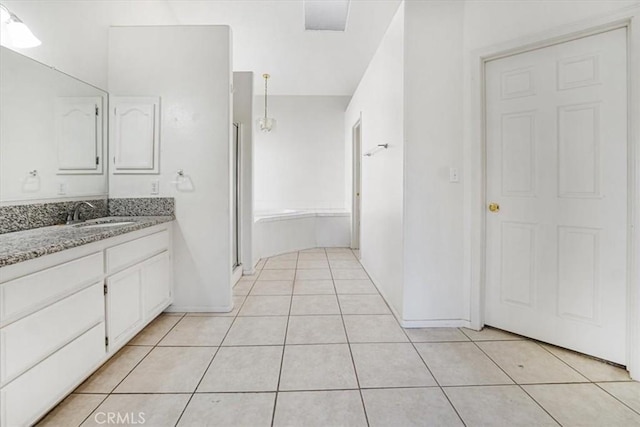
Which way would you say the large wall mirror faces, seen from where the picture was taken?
facing the viewer and to the right of the viewer

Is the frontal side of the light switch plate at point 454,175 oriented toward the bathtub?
no

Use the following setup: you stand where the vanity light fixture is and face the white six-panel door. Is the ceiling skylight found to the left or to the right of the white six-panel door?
left

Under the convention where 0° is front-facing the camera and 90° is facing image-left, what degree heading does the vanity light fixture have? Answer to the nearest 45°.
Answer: approximately 315°

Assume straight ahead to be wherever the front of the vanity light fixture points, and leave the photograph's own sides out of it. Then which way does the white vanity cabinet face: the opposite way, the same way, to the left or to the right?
the same way

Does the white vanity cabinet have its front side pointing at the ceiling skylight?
no
